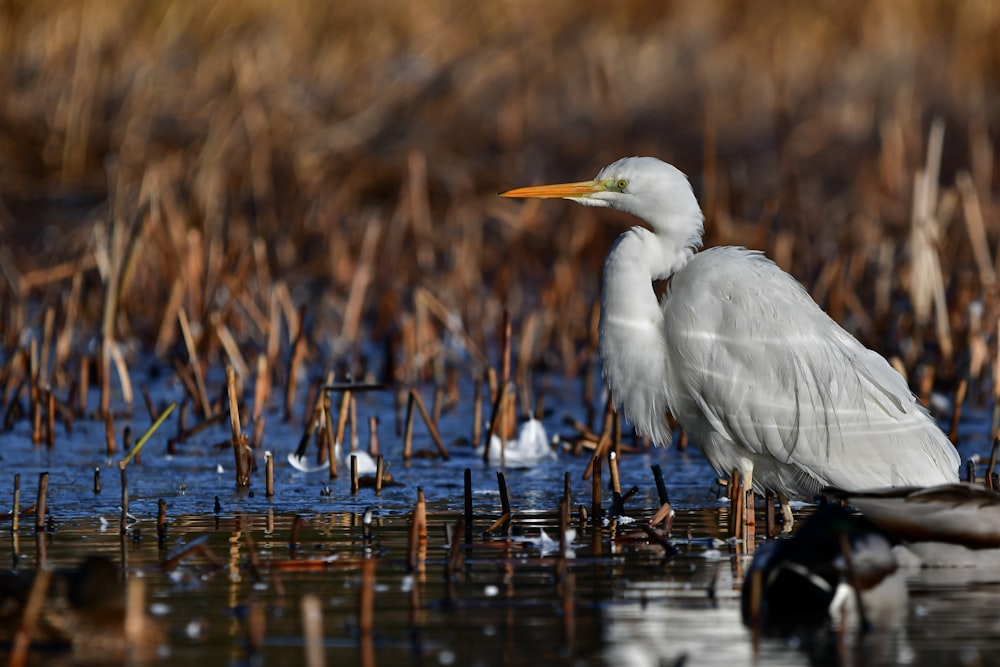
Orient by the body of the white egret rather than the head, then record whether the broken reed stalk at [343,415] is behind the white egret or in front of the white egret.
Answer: in front

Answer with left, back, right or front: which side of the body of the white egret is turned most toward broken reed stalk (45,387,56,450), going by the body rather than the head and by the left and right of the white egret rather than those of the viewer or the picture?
front

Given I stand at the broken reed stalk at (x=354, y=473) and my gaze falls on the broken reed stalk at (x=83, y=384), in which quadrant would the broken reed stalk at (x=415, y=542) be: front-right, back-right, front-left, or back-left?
back-left

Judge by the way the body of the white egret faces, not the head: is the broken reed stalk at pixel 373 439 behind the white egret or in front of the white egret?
in front

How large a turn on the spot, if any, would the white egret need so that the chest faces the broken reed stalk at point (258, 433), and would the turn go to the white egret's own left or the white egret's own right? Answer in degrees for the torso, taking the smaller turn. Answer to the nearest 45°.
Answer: approximately 45° to the white egret's own right

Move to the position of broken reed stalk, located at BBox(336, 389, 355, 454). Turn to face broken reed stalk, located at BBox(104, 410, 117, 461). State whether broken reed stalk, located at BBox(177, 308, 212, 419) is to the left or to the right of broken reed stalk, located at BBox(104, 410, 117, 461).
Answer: right

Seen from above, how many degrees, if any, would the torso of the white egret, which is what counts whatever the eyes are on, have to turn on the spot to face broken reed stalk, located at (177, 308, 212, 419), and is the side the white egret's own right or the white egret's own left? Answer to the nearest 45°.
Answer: approximately 45° to the white egret's own right

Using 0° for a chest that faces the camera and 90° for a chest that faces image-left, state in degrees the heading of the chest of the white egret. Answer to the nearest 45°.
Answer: approximately 90°

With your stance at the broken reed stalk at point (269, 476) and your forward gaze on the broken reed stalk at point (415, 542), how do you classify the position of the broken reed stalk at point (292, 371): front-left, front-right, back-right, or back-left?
back-left

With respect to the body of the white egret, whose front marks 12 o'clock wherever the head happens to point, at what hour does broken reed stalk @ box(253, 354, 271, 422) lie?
The broken reed stalk is roughly at 1 o'clock from the white egret.

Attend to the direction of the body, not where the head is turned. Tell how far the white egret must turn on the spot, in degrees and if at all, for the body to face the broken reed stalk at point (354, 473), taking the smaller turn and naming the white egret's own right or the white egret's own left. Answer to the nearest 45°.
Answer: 0° — it already faces it

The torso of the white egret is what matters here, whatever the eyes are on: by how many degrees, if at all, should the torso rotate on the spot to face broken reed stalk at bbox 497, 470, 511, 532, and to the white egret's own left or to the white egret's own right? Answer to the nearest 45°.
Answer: approximately 45° to the white egret's own left
